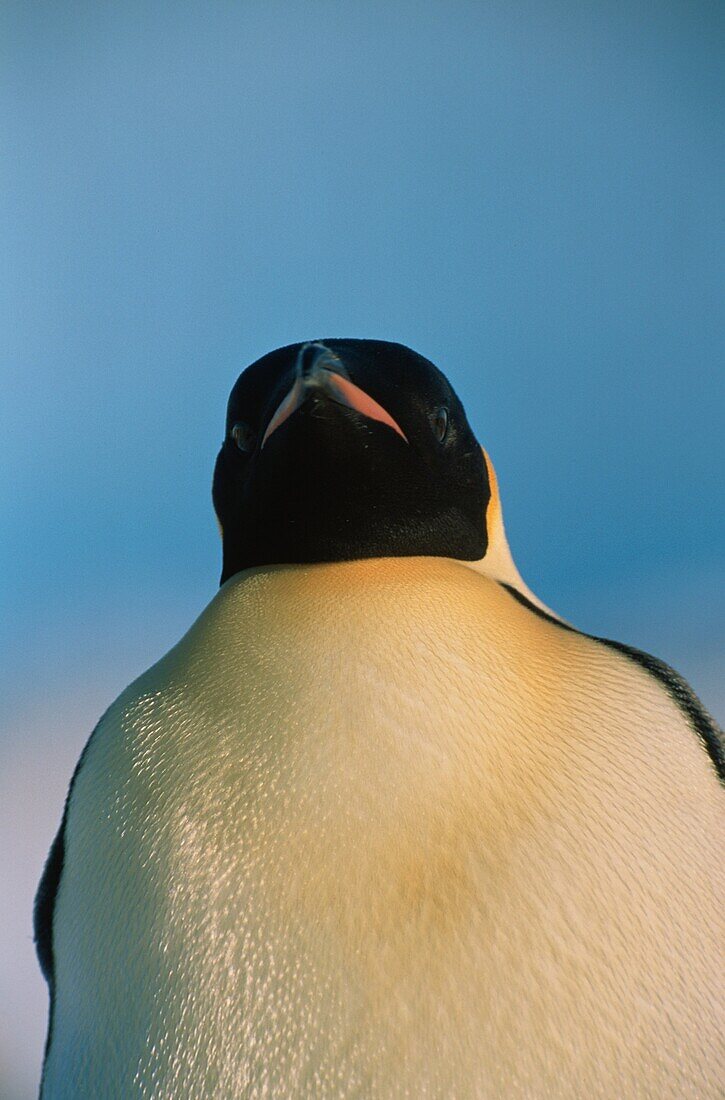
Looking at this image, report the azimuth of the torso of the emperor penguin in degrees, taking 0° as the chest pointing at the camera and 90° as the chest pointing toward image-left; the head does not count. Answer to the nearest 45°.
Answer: approximately 0°
